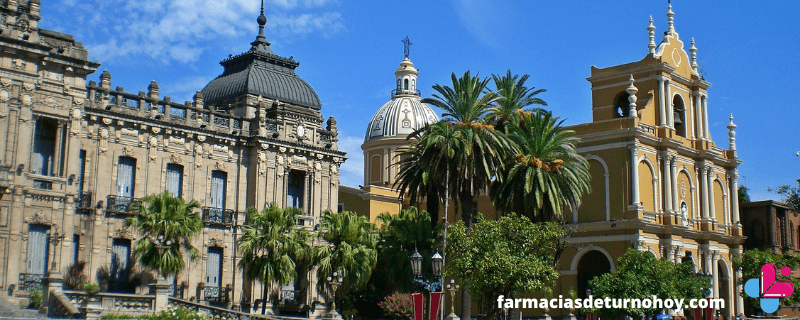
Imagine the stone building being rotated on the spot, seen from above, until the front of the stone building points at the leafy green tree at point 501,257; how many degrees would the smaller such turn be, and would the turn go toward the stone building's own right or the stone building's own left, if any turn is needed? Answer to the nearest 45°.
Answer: approximately 45° to the stone building's own left

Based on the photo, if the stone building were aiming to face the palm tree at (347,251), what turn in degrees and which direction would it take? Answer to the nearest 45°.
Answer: approximately 45° to its left

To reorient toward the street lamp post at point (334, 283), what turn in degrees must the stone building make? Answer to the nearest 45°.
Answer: approximately 45° to its left

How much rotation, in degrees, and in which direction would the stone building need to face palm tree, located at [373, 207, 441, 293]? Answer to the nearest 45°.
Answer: approximately 45° to its left

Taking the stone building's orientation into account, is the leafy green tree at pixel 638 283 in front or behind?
in front

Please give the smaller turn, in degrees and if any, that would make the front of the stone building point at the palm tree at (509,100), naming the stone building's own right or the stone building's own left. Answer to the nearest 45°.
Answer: approximately 45° to the stone building's own left

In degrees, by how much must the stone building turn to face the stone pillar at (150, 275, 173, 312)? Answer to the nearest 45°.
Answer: approximately 45° to its right

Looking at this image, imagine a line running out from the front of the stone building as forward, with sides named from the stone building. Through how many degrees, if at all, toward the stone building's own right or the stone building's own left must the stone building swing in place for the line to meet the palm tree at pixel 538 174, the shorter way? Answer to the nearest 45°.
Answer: approximately 45° to the stone building's own left

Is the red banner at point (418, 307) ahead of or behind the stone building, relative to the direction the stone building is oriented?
ahead

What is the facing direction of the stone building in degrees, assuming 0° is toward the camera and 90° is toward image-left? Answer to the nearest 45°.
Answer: approximately 315°
